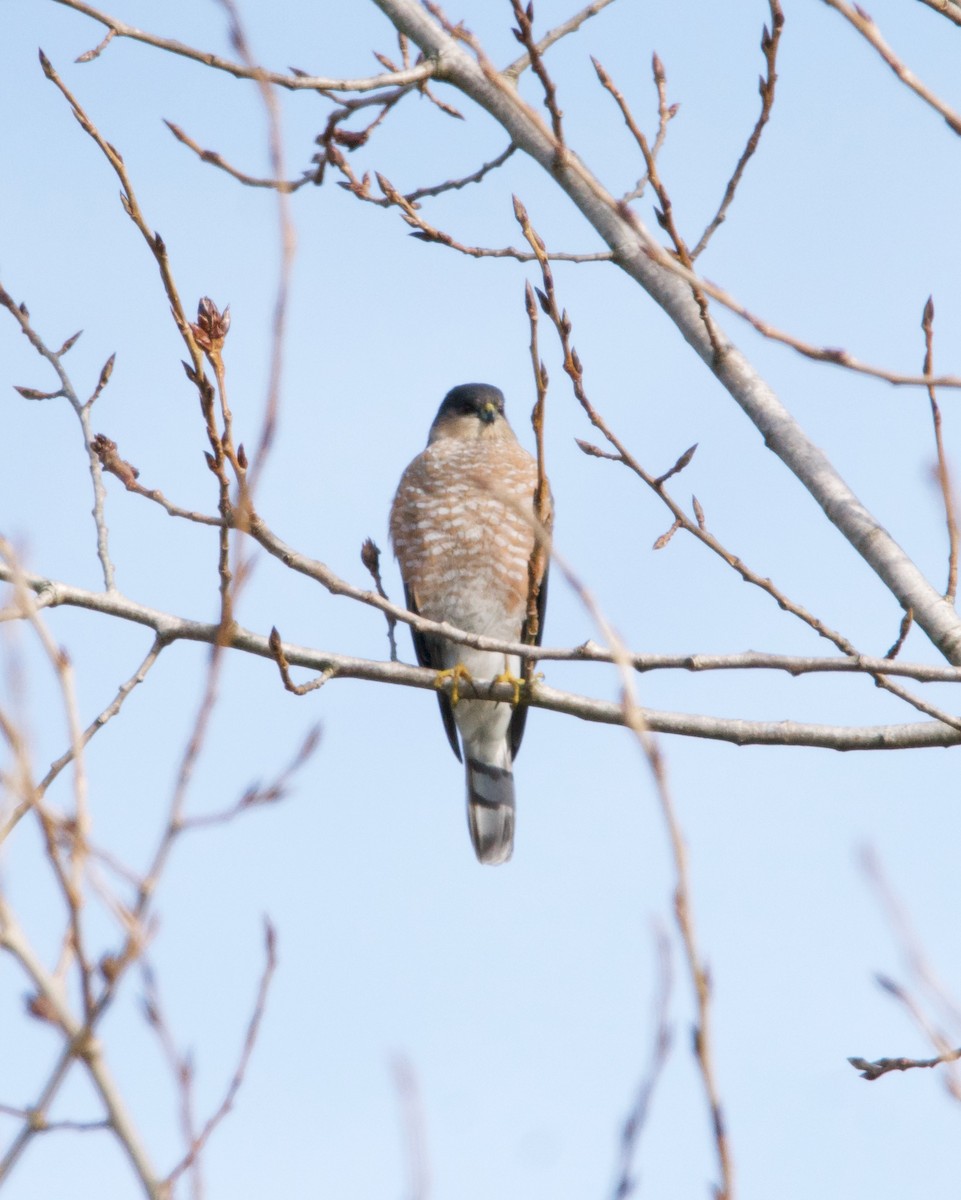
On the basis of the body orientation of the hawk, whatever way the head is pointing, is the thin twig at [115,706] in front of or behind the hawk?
in front

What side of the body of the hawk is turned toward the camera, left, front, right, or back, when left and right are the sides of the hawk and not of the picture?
front
